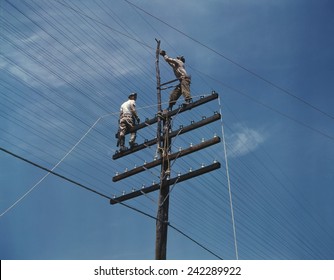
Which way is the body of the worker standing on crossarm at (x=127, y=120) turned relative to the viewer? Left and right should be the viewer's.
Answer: facing away from the viewer and to the right of the viewer
